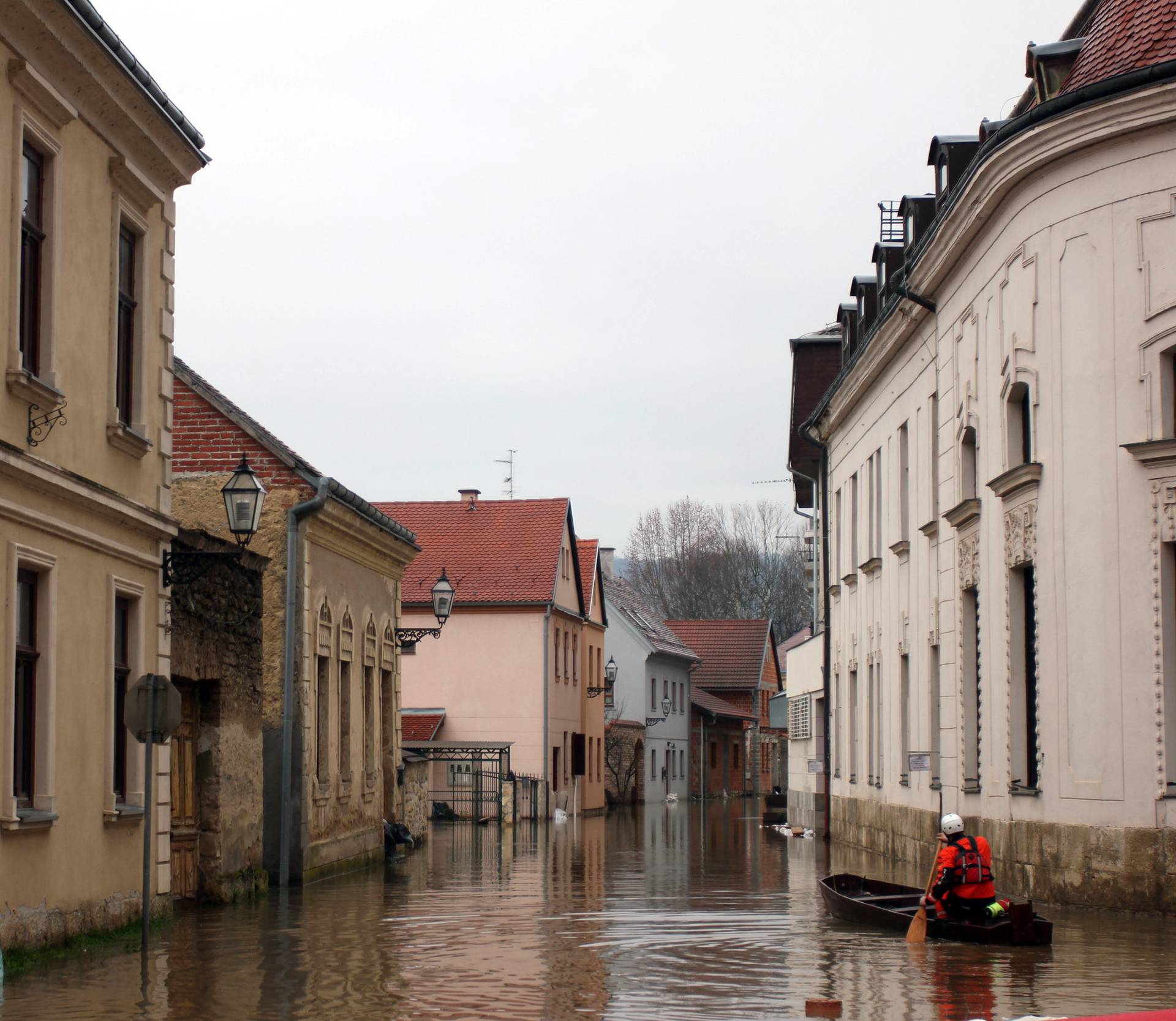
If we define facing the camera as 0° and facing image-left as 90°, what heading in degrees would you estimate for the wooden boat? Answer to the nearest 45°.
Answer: approximately 135°

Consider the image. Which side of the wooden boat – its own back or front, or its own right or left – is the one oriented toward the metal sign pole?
left

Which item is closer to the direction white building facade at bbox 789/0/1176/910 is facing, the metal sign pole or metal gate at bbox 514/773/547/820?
the metal sign pole

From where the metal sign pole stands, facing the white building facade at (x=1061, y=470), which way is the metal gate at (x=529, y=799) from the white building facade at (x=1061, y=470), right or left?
left

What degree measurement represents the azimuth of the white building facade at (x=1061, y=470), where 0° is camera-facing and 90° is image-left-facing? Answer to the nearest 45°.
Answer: approximately 45°

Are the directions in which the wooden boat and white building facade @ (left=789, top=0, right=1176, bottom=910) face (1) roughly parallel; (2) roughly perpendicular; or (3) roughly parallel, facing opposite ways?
roughly perpendicular

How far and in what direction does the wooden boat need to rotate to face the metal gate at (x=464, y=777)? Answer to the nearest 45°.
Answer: approximately 45° to its right
